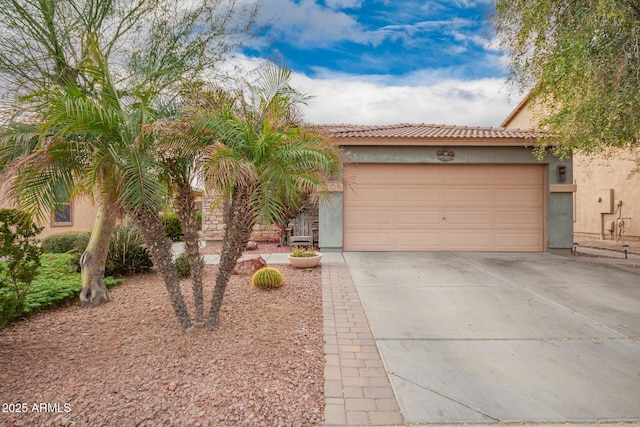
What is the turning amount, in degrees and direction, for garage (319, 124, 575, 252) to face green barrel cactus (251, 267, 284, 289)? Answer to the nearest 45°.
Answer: approximately 45° to its right

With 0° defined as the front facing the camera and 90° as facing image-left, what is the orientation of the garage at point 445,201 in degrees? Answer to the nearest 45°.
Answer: approximately 0°

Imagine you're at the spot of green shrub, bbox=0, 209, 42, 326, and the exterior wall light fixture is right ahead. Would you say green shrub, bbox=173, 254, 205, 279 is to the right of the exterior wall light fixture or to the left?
left

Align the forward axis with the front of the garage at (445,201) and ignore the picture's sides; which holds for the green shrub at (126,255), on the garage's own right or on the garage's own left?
on the garage's own right

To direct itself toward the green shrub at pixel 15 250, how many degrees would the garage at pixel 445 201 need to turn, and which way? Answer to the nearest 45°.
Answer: approximately 45° to its right

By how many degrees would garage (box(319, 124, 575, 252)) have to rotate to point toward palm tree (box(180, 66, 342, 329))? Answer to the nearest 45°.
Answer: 0° — it already faces it
